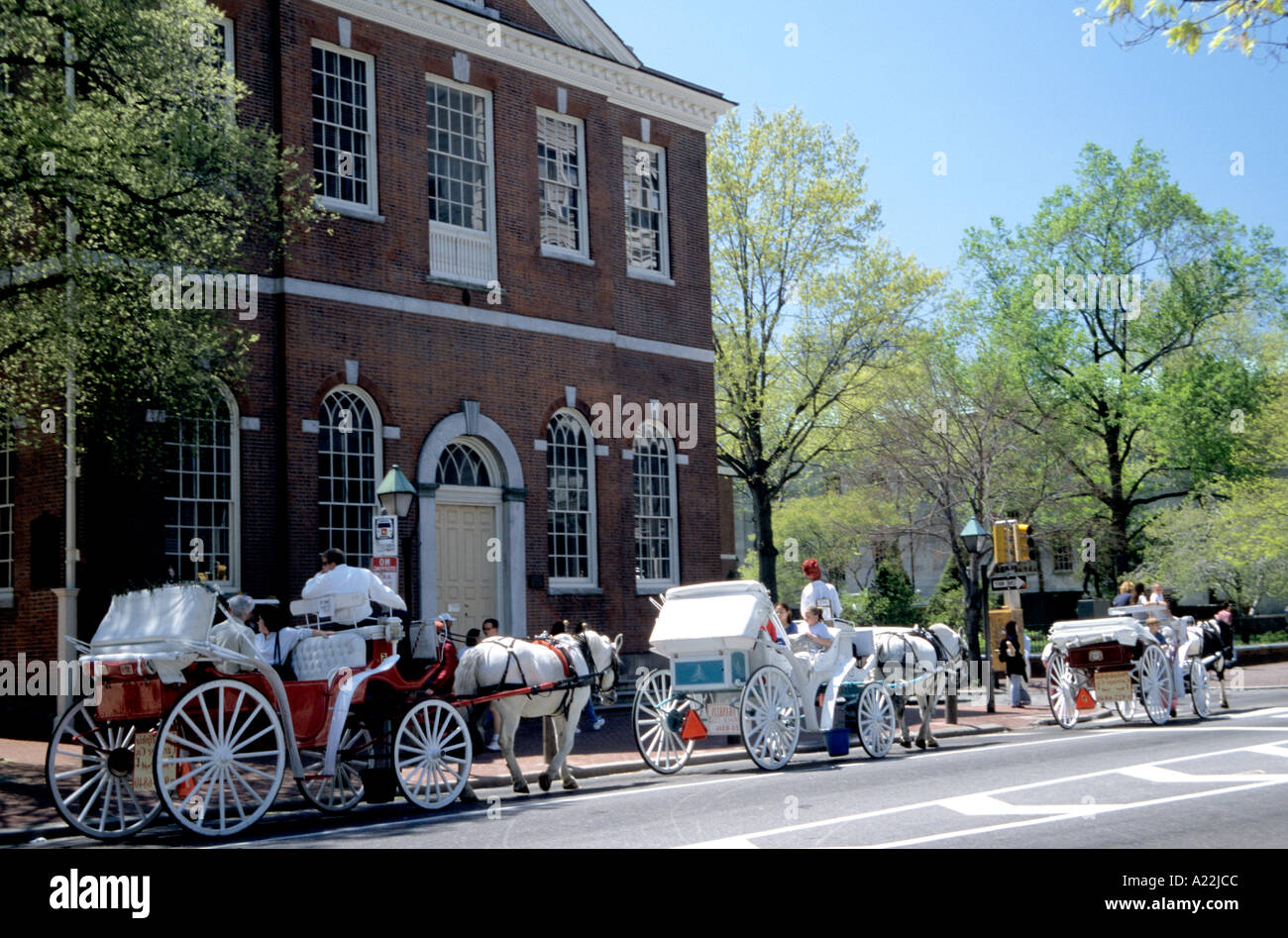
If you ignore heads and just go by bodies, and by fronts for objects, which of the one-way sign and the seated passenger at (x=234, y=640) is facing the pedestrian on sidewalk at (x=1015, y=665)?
the seated passenger

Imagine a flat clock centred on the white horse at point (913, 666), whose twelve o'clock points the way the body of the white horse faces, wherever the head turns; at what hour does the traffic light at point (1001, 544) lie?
The traffic light is roughly at 11 o'clock from the white horse.

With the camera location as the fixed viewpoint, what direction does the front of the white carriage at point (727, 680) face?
facing away from the viewer and to the right of the viewer

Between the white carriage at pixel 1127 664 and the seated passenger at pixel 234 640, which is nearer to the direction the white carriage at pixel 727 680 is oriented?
the white carriage

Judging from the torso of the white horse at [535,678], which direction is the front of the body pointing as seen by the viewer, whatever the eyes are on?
to the viewer's right

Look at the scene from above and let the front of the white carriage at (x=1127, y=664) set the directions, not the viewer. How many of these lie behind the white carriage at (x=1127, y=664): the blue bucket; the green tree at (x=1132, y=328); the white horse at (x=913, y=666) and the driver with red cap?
3

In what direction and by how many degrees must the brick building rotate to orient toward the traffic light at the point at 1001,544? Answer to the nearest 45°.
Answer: approximately 45° to its left

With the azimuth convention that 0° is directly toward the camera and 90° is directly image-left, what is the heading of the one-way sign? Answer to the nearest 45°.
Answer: approximately 0°

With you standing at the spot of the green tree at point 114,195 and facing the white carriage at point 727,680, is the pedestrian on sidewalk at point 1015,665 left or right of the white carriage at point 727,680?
left

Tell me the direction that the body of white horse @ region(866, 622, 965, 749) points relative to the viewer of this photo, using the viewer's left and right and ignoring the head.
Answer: facing away from the viewer and to the right of the viewer

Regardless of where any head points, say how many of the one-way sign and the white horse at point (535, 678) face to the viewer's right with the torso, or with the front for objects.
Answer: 1

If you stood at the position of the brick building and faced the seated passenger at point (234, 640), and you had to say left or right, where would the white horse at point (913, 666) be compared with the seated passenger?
left

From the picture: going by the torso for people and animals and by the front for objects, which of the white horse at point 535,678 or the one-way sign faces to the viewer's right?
the white horse

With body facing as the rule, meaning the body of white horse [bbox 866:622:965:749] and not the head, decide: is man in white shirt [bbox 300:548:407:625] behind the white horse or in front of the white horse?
behind

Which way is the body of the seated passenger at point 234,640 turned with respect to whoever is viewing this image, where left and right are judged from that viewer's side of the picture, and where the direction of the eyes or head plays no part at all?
facing away from the viewer and to the right of the viewer
